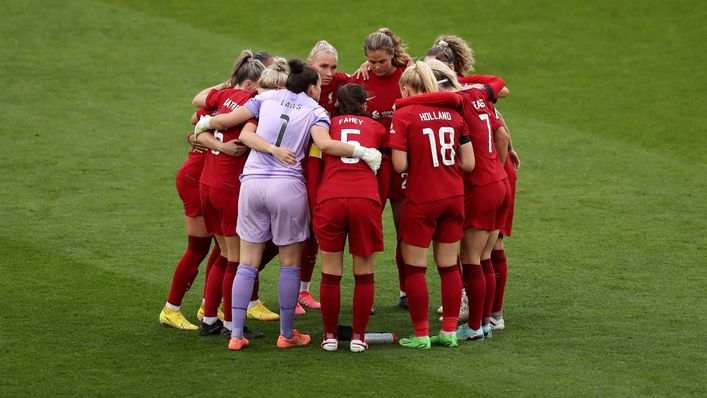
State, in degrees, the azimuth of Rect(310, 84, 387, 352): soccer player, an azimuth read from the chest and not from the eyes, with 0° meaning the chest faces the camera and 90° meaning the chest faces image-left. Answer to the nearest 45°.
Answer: approximately 180°

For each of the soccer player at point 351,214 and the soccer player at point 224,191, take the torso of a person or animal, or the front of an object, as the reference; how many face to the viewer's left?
0

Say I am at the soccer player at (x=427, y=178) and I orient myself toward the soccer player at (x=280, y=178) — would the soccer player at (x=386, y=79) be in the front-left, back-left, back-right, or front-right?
front-right

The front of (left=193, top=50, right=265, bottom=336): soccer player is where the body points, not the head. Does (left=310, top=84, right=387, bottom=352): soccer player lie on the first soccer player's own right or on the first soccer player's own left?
on the first soccer player's own right

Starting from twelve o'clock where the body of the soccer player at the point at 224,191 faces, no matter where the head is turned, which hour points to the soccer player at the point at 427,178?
the soccer player at the point at 427,178 is roughly at 2 o'clock from the soccer player at the point at 224,191.

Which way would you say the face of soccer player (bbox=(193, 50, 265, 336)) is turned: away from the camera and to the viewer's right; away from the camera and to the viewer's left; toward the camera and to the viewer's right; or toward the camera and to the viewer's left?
away from the camera and to the viewer's right

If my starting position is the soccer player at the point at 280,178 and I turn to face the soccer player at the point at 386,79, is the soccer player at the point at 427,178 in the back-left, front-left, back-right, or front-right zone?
front-right

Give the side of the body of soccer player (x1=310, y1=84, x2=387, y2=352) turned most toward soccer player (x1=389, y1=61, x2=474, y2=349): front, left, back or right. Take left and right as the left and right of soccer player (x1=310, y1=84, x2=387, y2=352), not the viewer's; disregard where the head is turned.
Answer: right

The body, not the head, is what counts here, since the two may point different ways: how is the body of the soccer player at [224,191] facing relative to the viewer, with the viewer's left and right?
facing away from the viewer and to the right of the viewer

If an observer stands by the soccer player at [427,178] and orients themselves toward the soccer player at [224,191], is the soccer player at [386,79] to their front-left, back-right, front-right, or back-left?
front-right

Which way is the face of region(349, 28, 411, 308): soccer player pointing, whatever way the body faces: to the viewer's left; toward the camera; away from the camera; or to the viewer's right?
toward the camera
